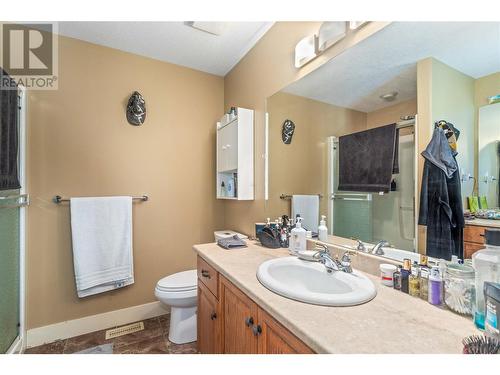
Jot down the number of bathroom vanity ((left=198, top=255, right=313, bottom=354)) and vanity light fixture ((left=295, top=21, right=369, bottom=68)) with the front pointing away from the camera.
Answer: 0

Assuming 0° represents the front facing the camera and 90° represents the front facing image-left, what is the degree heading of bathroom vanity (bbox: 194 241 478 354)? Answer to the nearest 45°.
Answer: approximately 45°

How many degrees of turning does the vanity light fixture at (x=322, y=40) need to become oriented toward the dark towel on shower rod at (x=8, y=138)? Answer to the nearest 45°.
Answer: approximately 45° to its right

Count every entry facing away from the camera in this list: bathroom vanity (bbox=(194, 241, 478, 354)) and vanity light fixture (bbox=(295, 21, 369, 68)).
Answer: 0
